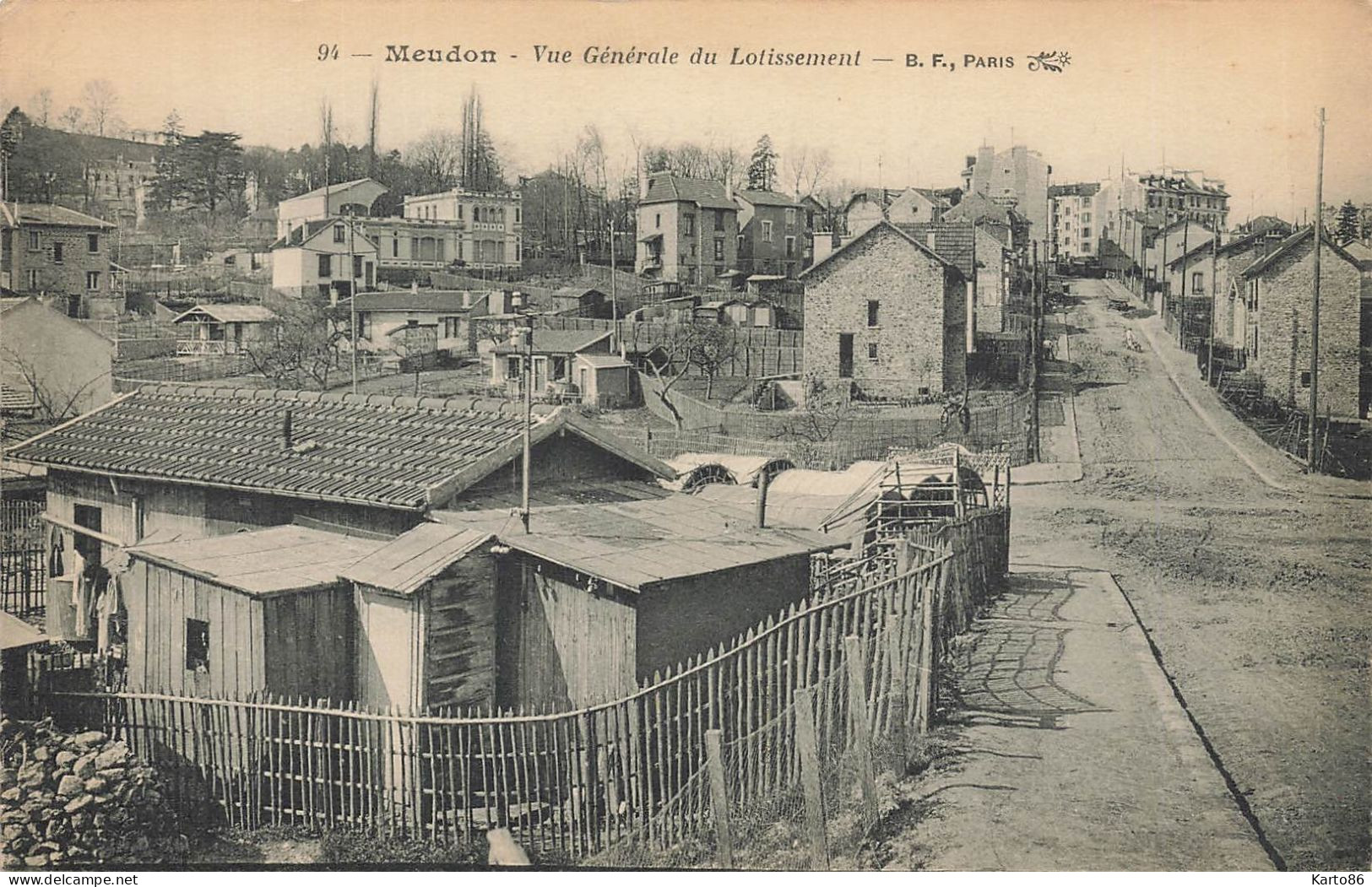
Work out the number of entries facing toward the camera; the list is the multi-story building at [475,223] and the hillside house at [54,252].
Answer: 2

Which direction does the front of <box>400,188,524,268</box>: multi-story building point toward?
toward the camera

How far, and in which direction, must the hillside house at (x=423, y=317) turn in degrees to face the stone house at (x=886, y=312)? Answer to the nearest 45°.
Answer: approximately 90° to its left

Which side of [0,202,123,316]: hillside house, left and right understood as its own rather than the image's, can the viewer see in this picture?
front

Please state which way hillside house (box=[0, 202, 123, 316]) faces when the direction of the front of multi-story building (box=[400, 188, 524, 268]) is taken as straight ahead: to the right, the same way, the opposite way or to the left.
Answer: the same way

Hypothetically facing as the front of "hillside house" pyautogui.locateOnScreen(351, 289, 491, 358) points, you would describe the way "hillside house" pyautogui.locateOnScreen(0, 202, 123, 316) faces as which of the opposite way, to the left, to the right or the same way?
the same way

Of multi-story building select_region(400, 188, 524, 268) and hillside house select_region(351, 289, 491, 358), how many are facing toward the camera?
2

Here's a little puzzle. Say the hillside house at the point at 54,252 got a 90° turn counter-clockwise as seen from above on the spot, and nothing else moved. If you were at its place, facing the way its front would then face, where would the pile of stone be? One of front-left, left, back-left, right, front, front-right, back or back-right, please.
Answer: right
